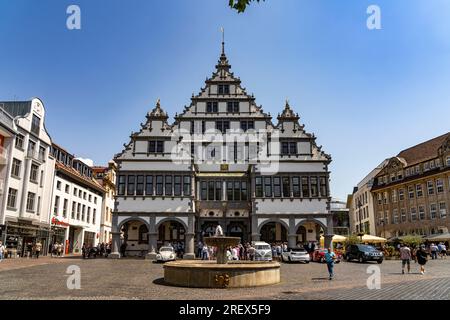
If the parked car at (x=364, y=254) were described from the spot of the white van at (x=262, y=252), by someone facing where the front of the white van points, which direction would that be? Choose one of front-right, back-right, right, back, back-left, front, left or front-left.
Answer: left

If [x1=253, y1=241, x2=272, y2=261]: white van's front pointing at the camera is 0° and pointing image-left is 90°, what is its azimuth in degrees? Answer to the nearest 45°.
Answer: approximately 0°

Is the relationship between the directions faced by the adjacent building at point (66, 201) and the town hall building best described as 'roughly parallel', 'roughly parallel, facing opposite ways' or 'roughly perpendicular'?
roughly perpendicular

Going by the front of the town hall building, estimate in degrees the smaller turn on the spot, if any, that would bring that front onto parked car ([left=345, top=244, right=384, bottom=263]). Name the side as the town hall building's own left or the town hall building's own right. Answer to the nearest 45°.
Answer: approximately 45° to the town hall building's own left

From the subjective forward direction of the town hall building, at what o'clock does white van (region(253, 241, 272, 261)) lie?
The white van is roughly at 11 o'clock from the town hall building.

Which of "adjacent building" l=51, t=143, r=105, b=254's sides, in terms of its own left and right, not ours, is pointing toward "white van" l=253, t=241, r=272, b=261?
front

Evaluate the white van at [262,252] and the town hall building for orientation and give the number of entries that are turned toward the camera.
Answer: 2

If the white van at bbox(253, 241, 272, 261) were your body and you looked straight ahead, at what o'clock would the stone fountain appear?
The stone fountain is roughly at 12 o'clock from the white van.

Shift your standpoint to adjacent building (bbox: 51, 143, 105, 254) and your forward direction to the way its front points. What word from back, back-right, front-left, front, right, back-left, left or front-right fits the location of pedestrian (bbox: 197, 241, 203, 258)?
front

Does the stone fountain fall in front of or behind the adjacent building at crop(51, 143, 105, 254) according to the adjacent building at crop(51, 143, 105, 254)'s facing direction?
in front
